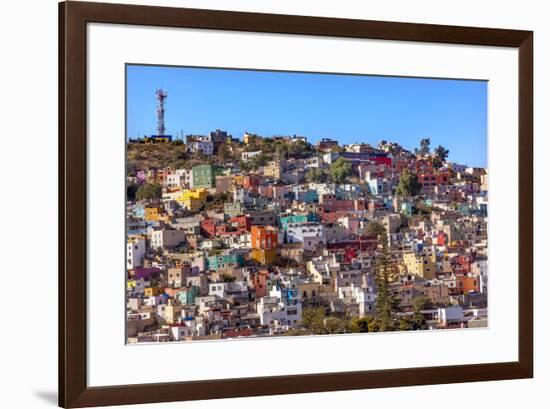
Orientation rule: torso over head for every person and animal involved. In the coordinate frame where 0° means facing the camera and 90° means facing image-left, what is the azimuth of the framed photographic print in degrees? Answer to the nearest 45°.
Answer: approximately 315°
